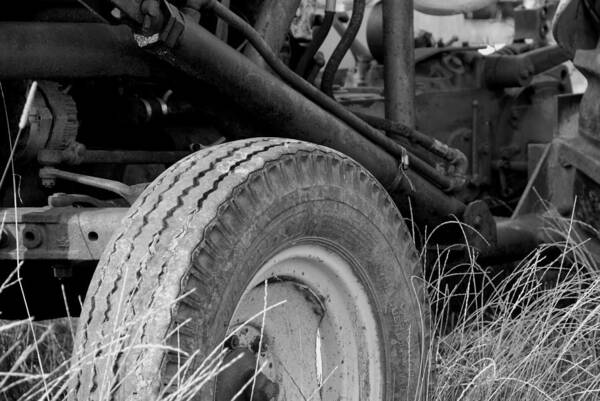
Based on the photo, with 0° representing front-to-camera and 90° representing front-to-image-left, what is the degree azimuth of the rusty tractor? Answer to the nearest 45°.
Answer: approximately 45°
